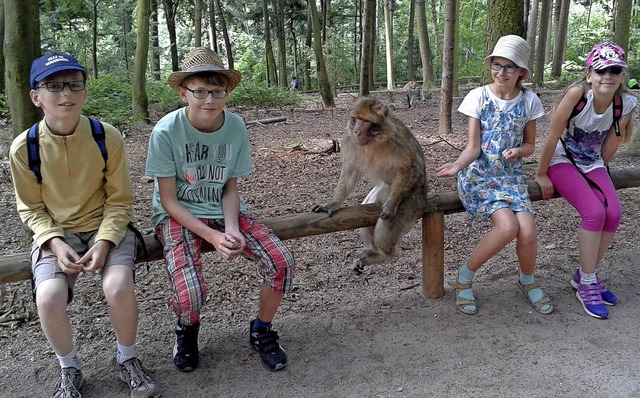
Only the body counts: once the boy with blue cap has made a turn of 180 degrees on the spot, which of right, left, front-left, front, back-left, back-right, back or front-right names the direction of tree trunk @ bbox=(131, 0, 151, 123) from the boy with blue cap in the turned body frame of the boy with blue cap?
front

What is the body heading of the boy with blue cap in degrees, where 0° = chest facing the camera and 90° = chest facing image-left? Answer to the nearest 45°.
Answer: approximately 0°

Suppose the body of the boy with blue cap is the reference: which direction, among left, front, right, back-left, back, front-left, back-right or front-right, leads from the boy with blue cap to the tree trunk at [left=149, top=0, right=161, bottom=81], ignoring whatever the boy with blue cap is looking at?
back

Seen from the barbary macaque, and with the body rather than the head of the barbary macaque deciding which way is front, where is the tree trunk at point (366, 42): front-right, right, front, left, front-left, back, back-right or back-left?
back-right

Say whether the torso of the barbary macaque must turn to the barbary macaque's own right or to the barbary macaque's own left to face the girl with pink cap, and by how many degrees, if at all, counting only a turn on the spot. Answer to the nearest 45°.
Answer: approximately 135° to the barbary macaque's own left

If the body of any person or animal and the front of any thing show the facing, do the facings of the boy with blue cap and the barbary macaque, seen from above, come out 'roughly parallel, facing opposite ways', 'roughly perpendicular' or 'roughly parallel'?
roughly perpendicular

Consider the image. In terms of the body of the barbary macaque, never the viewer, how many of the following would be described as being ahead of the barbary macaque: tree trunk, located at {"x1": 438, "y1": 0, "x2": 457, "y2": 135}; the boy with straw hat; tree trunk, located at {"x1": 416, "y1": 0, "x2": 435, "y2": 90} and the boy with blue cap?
2

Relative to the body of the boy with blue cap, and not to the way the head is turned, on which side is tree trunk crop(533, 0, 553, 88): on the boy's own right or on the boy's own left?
on the boy's own left

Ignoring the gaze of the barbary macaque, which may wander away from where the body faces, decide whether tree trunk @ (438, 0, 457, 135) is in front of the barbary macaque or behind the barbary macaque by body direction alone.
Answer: behind
